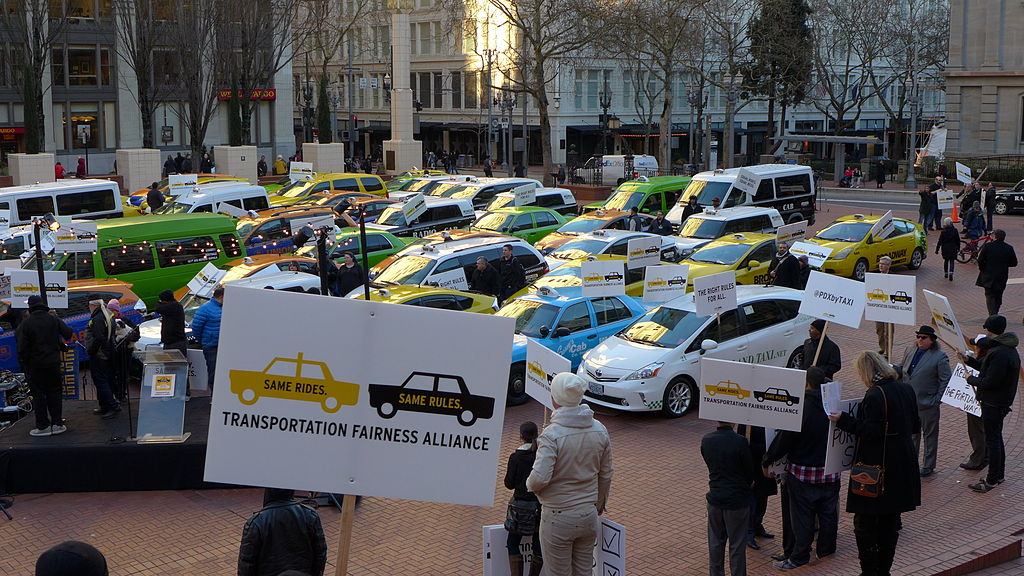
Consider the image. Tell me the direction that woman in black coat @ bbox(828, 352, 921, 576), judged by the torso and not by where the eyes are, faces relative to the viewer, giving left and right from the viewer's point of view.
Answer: facing away from the viewer and to the left of the viewer

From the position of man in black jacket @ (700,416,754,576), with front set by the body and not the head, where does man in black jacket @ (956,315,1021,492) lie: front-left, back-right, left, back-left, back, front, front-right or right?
front-right

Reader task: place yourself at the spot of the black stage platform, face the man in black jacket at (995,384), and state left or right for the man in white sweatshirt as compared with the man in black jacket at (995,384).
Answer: right

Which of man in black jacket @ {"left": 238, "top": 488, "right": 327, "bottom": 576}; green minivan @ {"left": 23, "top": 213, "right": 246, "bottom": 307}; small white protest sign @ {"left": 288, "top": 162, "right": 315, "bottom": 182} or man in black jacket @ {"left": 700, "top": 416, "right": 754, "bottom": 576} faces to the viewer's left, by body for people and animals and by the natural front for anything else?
the green minivan

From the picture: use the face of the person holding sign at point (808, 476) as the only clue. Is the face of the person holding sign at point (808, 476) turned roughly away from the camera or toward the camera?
away from the camera

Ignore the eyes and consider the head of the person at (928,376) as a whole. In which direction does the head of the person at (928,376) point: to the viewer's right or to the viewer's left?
to the viewer's left

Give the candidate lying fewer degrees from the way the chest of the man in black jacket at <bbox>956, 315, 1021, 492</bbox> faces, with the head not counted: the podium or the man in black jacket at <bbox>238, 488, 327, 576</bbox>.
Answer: the podium

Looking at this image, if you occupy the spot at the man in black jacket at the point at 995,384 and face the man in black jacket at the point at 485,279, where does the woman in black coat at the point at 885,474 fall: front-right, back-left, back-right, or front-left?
back-left

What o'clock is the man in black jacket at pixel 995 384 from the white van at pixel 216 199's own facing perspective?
The man in black jacket is roughly at 10 o'clock from the white van.

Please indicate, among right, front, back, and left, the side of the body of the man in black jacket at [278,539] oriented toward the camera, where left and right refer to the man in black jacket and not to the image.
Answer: back

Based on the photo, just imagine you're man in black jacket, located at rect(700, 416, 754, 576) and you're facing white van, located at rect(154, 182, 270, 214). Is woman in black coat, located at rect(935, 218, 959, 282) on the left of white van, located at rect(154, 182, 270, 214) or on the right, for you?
right

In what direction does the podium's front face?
toward the camera

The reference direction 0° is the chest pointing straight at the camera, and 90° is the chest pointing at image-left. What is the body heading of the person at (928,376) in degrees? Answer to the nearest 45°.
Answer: approximately 45°

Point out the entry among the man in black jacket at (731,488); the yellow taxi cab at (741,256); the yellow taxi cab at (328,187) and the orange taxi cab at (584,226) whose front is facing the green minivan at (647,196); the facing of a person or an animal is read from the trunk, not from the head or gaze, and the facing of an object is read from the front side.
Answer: the man in black jacket

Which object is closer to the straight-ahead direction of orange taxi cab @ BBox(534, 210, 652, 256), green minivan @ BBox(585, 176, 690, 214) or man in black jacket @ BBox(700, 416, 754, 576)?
the man in black jacket

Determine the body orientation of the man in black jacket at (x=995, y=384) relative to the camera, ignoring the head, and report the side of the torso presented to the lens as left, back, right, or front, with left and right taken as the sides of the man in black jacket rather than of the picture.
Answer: left

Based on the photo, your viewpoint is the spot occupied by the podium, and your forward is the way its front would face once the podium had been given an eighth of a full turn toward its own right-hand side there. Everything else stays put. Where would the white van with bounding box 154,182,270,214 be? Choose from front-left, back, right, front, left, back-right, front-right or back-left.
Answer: back-right

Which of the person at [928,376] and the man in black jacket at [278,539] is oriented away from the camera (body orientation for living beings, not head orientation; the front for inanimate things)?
the man in black jacket
